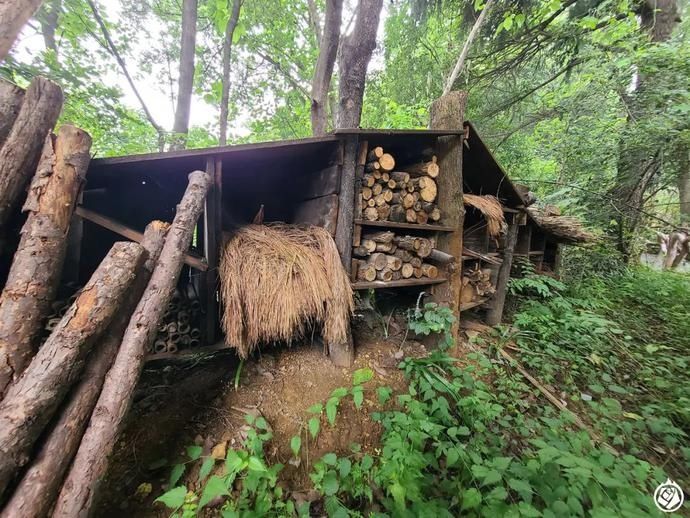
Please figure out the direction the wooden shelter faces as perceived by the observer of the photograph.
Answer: facing the viewer

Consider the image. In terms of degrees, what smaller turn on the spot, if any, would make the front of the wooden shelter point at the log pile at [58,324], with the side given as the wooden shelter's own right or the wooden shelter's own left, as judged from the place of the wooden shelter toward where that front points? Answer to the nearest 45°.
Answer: approximately 45° to the wooden shelter's own right

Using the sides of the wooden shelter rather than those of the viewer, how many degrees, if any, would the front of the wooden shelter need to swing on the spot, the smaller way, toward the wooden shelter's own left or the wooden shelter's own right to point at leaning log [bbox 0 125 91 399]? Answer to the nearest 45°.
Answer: approximately 45° to the wooden shelter's own right
